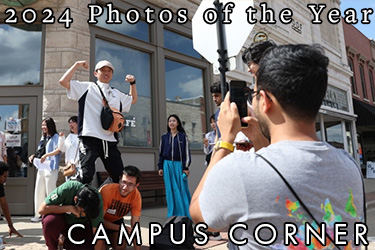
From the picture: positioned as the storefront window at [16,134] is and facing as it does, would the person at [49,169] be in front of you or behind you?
in front

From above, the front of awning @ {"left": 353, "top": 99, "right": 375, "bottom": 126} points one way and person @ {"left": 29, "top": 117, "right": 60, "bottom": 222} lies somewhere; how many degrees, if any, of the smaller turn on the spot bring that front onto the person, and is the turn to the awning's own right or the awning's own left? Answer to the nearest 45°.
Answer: approximately 45° to the awning's own right

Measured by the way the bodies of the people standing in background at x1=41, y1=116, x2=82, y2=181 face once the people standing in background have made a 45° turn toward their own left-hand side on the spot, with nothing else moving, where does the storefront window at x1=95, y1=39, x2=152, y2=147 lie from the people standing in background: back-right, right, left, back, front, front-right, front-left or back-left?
back-left

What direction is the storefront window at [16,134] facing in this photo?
toward the camera

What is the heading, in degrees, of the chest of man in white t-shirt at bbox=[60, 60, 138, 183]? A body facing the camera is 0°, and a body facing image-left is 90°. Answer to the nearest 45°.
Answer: approximately 315°

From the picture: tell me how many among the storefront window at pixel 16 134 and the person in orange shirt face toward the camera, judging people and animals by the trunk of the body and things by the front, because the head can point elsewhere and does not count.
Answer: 2

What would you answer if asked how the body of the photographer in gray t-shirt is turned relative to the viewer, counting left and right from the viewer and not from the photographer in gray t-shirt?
facing away from the viewer and to the left of the viewer

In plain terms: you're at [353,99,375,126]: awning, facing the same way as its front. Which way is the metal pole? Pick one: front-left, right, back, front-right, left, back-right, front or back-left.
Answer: front-right

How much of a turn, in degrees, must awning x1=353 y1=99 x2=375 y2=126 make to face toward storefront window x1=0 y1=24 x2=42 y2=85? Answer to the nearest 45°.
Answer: approximately 45° to its right

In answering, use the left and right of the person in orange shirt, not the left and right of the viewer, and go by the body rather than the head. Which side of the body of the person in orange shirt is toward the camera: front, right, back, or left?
front

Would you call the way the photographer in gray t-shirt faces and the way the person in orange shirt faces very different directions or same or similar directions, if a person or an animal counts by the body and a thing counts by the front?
very different directions

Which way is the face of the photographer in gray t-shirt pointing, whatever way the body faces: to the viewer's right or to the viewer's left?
to the viewer's left

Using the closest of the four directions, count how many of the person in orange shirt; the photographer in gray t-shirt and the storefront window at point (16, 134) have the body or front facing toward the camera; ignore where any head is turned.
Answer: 2

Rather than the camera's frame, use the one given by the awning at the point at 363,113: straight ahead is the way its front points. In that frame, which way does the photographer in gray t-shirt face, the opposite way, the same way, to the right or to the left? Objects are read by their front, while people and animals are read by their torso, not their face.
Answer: the opposite way
